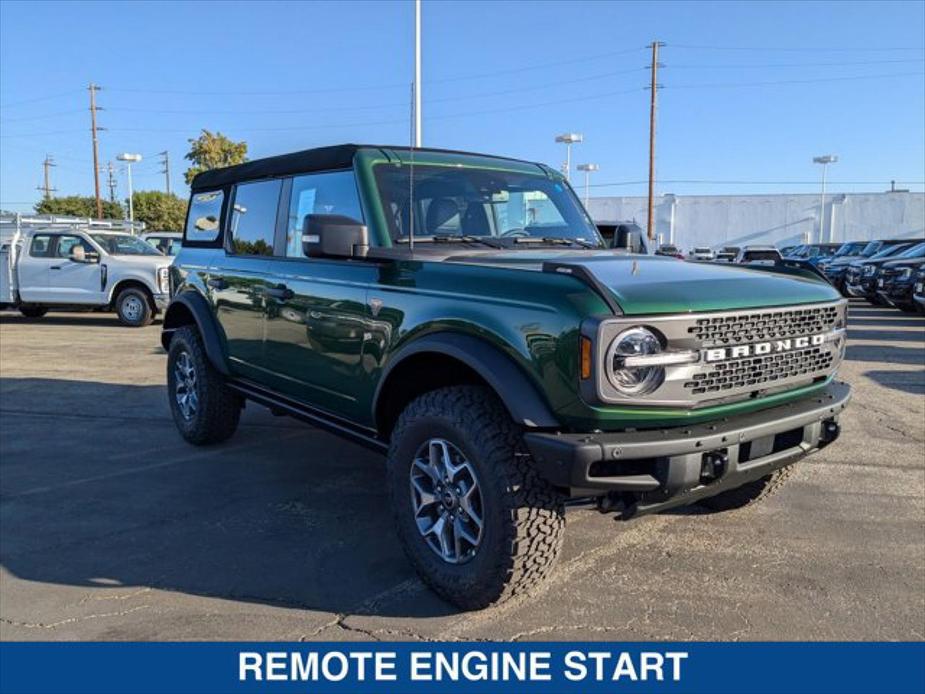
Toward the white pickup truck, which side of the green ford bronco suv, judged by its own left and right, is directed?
back

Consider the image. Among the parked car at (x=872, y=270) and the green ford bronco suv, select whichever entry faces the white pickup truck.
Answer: the parked car

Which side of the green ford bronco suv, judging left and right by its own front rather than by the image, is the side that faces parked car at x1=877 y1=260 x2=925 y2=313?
left

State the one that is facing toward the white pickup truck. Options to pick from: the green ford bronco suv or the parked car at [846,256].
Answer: the parked car

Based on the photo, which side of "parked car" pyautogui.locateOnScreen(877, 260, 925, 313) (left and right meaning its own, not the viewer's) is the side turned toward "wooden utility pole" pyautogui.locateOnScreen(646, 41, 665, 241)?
right

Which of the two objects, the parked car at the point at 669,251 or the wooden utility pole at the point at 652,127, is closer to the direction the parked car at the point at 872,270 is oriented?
the parked car

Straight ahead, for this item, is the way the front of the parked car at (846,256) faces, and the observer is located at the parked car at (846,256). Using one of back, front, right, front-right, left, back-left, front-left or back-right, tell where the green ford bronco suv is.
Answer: front-left

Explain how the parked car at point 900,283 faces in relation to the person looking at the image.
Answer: facing the viewer and to the left of the viewer

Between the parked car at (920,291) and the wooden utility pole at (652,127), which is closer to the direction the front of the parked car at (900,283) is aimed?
the parked car

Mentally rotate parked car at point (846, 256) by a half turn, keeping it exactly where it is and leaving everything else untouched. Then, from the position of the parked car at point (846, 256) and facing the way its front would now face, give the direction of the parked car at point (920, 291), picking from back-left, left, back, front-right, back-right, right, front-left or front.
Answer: back-right

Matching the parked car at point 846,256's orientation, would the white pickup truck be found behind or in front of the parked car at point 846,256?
in front

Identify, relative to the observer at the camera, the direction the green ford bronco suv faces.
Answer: facing the viewer and to the right of the viewer

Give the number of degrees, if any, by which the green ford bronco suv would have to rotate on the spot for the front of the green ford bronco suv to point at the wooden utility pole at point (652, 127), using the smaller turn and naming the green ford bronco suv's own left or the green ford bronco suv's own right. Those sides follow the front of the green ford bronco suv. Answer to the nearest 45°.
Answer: approximately 135° to the green ford bronco suv's own left

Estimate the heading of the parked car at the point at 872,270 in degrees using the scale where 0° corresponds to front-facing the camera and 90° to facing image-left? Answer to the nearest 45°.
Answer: approximately 45°
